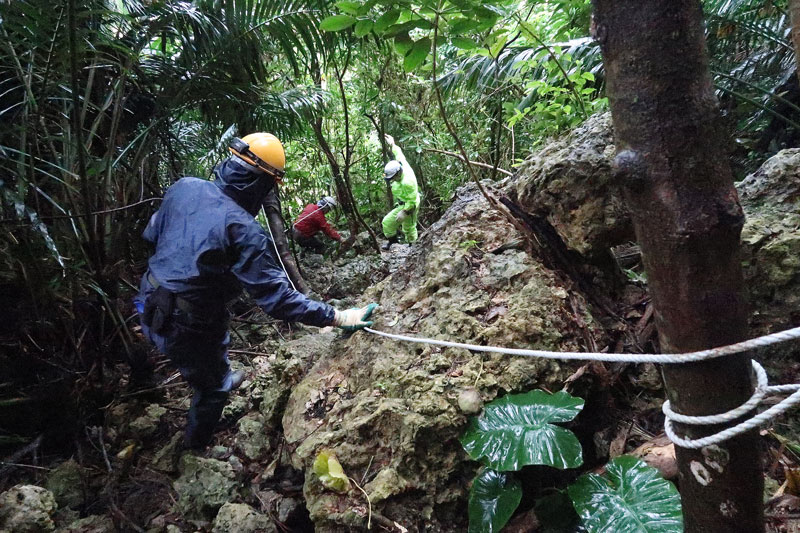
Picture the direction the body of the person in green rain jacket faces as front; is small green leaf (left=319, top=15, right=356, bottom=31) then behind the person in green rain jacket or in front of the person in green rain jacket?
in front

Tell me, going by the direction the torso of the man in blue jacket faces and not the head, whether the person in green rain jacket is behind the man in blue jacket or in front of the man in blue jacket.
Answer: in front

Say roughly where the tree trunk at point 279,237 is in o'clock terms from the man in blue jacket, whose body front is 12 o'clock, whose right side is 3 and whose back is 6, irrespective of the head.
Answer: The tree trunk is roughly at 11 o'clock from the man in blue jacket.

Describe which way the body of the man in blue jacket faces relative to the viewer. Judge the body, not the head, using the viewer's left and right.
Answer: facing away from the viewer and to the right of the viewer

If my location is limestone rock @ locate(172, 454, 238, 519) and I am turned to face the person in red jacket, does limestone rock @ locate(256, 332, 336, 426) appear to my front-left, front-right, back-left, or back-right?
front-right

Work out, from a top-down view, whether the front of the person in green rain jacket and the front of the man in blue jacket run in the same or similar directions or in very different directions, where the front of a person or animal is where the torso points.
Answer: very different directions

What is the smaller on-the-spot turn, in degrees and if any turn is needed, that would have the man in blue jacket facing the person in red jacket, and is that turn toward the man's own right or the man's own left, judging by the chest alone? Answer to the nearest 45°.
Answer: approximately 45° to the man's own left

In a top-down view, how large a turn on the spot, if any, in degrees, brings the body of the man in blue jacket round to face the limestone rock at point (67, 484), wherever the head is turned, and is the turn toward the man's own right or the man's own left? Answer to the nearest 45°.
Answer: approximately 135° to the man's own left

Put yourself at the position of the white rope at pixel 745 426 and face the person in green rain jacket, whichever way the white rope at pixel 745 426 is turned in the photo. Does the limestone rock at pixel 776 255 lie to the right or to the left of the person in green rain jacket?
right

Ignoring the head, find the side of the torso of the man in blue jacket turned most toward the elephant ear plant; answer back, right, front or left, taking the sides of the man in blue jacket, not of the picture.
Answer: right

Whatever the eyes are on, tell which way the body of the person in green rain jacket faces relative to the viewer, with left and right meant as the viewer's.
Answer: facing the viewer and to the left of the viewer

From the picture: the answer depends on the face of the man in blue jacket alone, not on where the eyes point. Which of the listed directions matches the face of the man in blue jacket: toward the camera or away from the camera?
away from the camera
